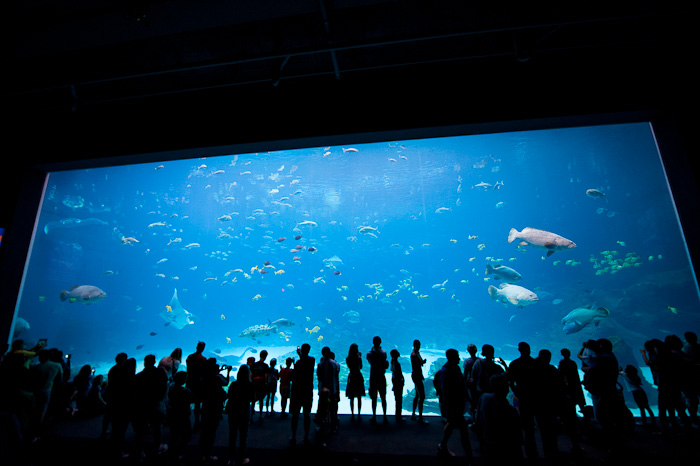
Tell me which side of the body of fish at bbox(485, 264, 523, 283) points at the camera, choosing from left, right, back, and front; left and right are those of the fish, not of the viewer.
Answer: right

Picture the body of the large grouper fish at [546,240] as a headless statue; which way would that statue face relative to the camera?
to the viewer's right

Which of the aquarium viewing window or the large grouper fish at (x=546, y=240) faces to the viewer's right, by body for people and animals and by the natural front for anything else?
the large grouper fish

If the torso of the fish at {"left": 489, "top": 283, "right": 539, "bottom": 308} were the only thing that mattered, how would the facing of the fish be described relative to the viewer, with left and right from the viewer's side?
facing to the right of the viewer

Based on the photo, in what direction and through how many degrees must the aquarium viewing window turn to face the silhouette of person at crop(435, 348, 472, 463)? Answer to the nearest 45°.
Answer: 0° — it already faces them

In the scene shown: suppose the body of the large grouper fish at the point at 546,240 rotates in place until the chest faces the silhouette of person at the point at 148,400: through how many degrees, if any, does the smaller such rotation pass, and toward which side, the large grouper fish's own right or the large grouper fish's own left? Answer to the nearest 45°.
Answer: approximately 135° to the large grouper fish's own right
